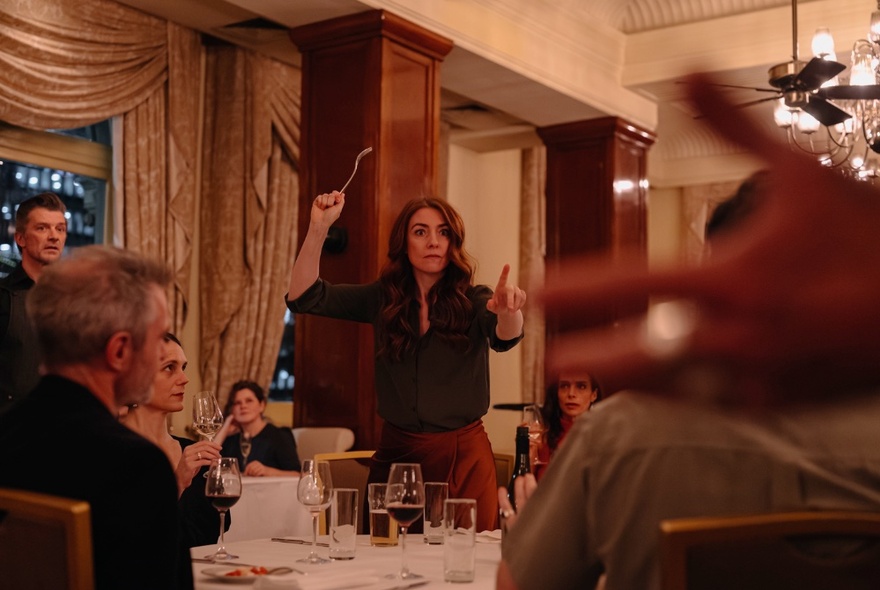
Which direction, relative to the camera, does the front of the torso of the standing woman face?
toward the camera

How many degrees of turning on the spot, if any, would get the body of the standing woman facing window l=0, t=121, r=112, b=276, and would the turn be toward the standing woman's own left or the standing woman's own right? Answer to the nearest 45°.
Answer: approximately 135° to the standing woman's own right

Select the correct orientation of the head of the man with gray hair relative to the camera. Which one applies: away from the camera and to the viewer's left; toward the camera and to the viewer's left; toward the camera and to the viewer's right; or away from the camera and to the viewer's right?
away from the camera and to the viewer's right

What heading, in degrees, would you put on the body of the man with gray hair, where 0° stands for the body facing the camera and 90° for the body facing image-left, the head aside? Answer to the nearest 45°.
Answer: approximately 225°

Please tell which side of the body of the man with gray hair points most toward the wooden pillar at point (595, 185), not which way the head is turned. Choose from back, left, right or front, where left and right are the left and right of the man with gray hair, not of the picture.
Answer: front

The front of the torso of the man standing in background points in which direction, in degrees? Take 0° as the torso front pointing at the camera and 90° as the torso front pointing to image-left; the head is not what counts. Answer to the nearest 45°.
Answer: approximately 315°

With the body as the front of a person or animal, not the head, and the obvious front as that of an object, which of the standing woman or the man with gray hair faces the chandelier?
the man with gray hair

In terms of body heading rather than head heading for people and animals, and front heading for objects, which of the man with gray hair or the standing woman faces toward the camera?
the standing woman

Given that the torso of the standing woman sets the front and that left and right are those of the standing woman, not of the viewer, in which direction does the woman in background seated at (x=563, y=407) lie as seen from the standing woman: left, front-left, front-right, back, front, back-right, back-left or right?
back-left

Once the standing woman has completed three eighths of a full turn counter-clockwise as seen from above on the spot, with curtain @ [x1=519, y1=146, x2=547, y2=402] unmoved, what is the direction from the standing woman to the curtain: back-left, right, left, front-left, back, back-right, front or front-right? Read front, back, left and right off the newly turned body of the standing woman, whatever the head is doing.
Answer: front-left

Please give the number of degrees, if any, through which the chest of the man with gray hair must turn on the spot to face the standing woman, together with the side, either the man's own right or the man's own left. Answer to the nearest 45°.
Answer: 0° — they already face them

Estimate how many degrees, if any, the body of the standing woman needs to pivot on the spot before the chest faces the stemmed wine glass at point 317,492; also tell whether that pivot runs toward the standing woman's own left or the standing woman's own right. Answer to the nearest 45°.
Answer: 0° — they already face it

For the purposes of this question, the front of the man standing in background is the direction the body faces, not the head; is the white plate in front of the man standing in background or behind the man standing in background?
in front

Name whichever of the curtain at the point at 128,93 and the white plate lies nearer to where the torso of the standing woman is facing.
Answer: the white plate

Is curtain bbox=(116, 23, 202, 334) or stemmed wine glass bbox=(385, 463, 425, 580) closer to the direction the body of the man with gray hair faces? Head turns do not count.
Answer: the stemmed wine glass

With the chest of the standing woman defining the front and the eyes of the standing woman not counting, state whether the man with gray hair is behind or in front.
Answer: in front
